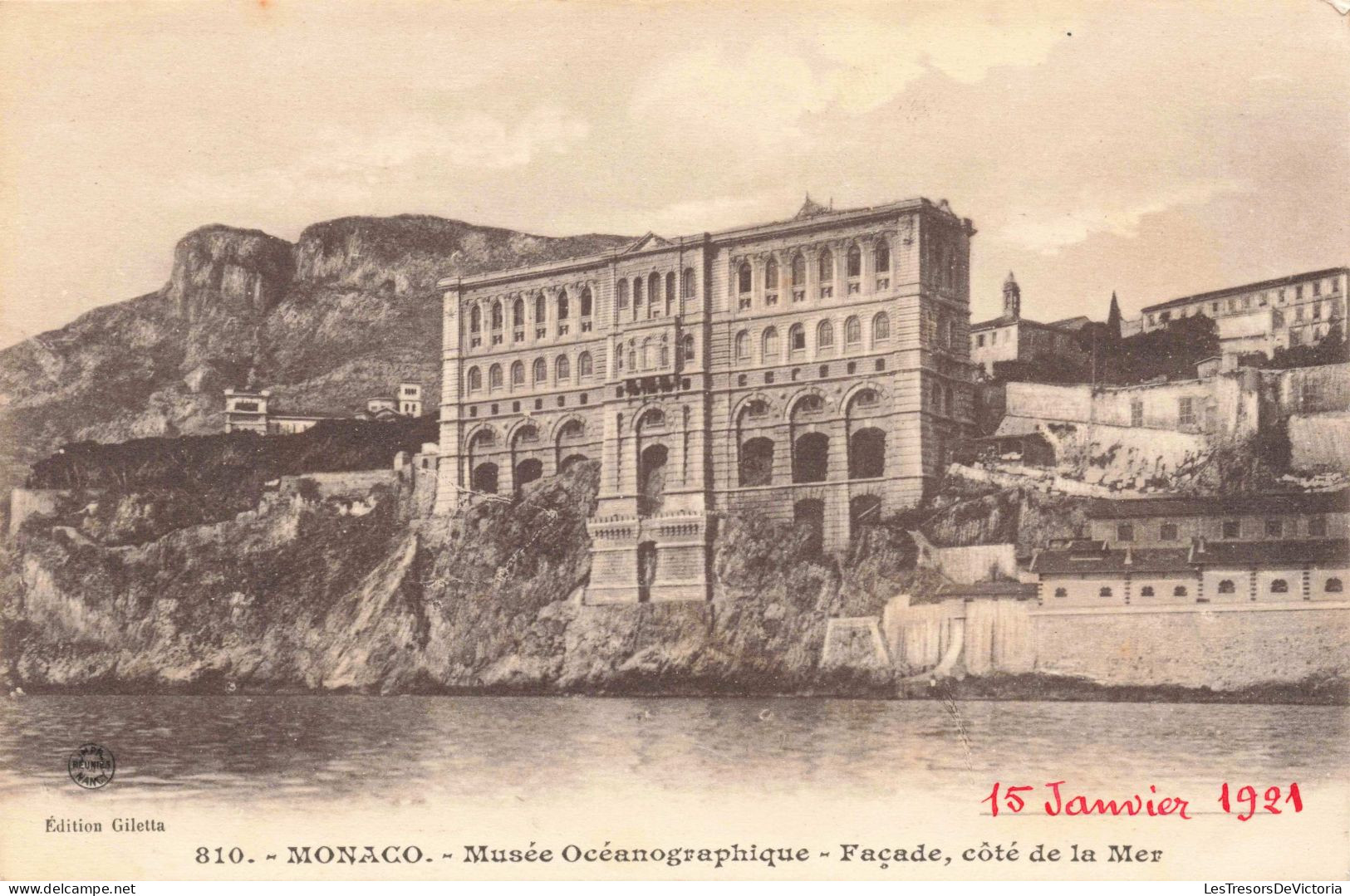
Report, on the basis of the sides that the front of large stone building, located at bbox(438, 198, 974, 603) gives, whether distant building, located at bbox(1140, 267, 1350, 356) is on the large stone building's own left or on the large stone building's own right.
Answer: on the large stone building's own left

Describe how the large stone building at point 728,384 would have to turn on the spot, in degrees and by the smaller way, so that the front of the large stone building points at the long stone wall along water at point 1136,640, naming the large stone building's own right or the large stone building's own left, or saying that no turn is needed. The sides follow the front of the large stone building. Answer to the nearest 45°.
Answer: approximately 90° to the large stone building's own left

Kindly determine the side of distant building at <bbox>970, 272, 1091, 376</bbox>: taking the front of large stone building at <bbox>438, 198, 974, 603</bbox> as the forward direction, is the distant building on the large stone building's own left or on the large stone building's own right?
on the large stone building's own left

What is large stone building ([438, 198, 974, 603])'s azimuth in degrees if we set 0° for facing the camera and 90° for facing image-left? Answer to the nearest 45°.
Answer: approximately 45°

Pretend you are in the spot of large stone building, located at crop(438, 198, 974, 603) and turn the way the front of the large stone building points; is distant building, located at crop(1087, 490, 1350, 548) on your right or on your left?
on your left

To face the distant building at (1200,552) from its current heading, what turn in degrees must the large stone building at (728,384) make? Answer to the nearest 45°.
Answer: approximately 135° to its left
